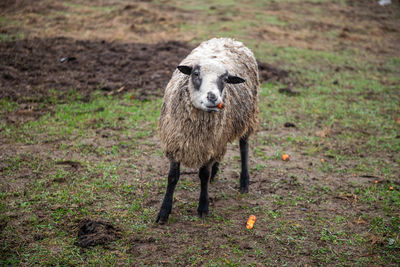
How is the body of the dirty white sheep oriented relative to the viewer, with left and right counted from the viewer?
facing the viewer and to the left of the viewer

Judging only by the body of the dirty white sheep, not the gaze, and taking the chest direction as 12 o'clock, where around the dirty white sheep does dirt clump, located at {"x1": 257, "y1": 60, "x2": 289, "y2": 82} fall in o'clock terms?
The dirt clump is roughly at 5 o'clock from the dirty white sheep.

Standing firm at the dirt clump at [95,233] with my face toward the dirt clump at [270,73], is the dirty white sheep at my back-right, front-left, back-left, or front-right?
front-right

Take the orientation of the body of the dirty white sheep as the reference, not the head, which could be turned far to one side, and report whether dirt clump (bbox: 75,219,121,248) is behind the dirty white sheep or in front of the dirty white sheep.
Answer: in front

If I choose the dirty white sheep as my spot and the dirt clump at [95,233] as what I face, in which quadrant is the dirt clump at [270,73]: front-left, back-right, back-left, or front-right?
back-right
